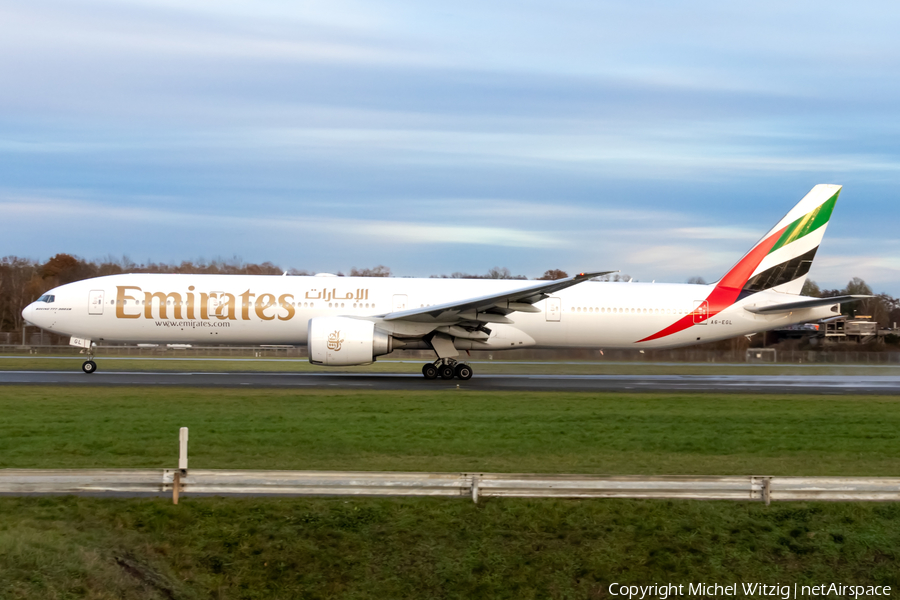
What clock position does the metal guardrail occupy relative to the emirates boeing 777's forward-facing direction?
The metal guardrail is roughly at 9 o'clock from the emirates boeing 777.

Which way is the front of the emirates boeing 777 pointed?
to the viewer's left
